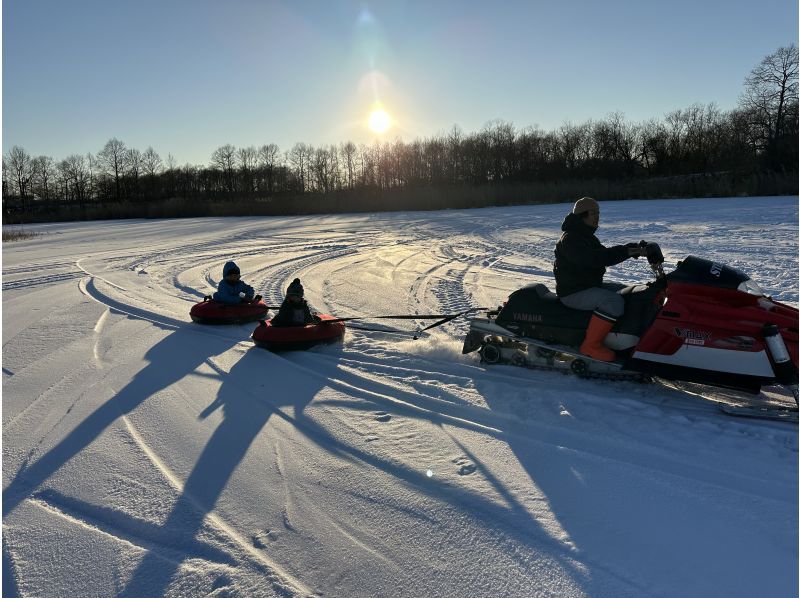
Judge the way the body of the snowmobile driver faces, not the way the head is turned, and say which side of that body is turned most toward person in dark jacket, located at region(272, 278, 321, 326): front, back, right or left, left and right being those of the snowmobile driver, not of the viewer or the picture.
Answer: back

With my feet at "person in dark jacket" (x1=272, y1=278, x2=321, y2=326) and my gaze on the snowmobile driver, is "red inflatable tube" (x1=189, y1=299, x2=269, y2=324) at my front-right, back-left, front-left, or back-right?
back-left

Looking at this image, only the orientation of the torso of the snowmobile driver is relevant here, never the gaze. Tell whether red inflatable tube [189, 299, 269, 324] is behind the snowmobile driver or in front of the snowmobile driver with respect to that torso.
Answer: behind

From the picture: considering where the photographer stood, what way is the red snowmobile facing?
facing to the right of the viewer

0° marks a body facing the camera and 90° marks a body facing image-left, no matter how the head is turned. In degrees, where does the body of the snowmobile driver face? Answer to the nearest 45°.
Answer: approximately 270°

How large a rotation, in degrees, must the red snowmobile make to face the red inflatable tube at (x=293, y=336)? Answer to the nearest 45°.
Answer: approximately 180°
